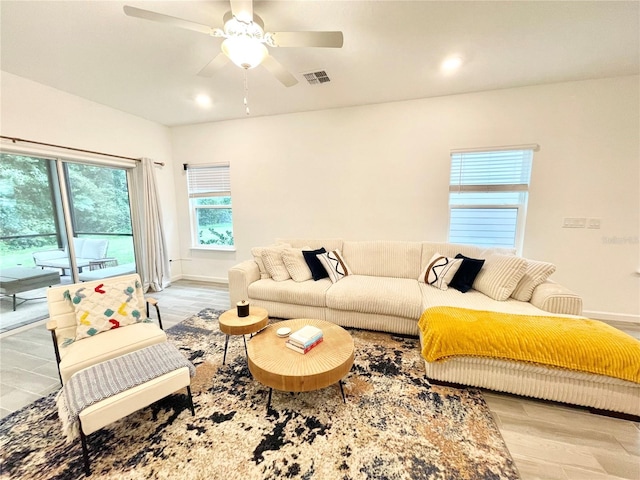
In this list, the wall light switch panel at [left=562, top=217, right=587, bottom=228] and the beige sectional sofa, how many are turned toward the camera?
2

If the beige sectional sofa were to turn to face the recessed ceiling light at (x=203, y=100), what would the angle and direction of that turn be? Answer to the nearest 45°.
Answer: approximately 90° to its right

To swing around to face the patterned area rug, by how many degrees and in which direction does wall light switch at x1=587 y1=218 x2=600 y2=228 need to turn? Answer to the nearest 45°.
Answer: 0° — it already faces it

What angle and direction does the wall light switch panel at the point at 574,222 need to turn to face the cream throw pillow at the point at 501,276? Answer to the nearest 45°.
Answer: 0° — it already faces it

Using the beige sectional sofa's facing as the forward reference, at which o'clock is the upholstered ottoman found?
The upholstered ottoman is roughly at 1 o'clock from the beige sectional sofa.

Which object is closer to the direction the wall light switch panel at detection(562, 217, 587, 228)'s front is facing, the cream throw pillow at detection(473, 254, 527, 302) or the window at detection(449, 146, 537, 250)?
the cream throw pillow

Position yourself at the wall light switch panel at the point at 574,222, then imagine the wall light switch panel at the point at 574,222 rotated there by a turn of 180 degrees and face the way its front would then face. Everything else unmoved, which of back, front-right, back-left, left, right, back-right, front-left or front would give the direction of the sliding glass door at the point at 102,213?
back-left

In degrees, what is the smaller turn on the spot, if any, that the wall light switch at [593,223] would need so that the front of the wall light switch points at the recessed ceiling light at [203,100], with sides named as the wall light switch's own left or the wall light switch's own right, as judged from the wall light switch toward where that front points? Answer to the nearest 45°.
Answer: approximately 45° to the wall light switch's own right

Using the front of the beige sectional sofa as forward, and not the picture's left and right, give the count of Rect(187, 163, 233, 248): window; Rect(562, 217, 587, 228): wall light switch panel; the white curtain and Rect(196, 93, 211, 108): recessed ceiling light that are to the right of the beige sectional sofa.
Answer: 3

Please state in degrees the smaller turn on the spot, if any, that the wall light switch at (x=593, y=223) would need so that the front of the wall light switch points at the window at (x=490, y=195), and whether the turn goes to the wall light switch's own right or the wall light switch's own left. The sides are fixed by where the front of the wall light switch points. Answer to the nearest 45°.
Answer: approximately 45° to the wall light switch's own right

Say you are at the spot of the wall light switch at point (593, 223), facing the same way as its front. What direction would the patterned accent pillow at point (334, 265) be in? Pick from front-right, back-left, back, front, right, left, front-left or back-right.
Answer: front-right

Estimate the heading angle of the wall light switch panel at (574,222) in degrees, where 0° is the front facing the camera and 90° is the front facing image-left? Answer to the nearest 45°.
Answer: approximately 0°

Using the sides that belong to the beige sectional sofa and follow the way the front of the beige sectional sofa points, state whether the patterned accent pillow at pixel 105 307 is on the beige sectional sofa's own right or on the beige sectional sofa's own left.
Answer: on the beige sectional sofa's own right

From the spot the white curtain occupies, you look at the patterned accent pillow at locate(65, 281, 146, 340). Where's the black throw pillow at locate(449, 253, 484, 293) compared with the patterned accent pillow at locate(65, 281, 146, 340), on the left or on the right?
left
